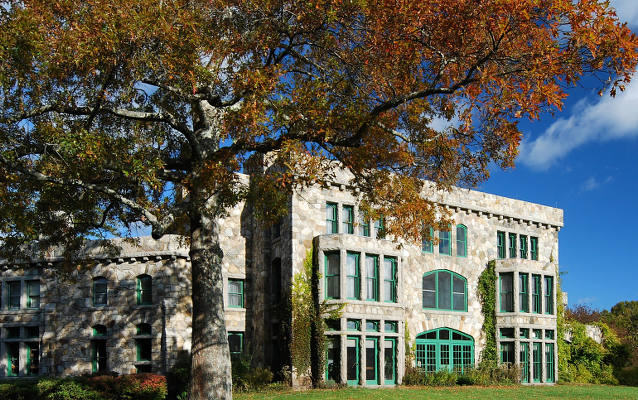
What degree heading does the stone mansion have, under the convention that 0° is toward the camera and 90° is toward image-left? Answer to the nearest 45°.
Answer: approximately 315°

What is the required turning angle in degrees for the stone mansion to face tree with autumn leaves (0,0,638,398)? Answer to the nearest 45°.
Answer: approximately 45° to its right
